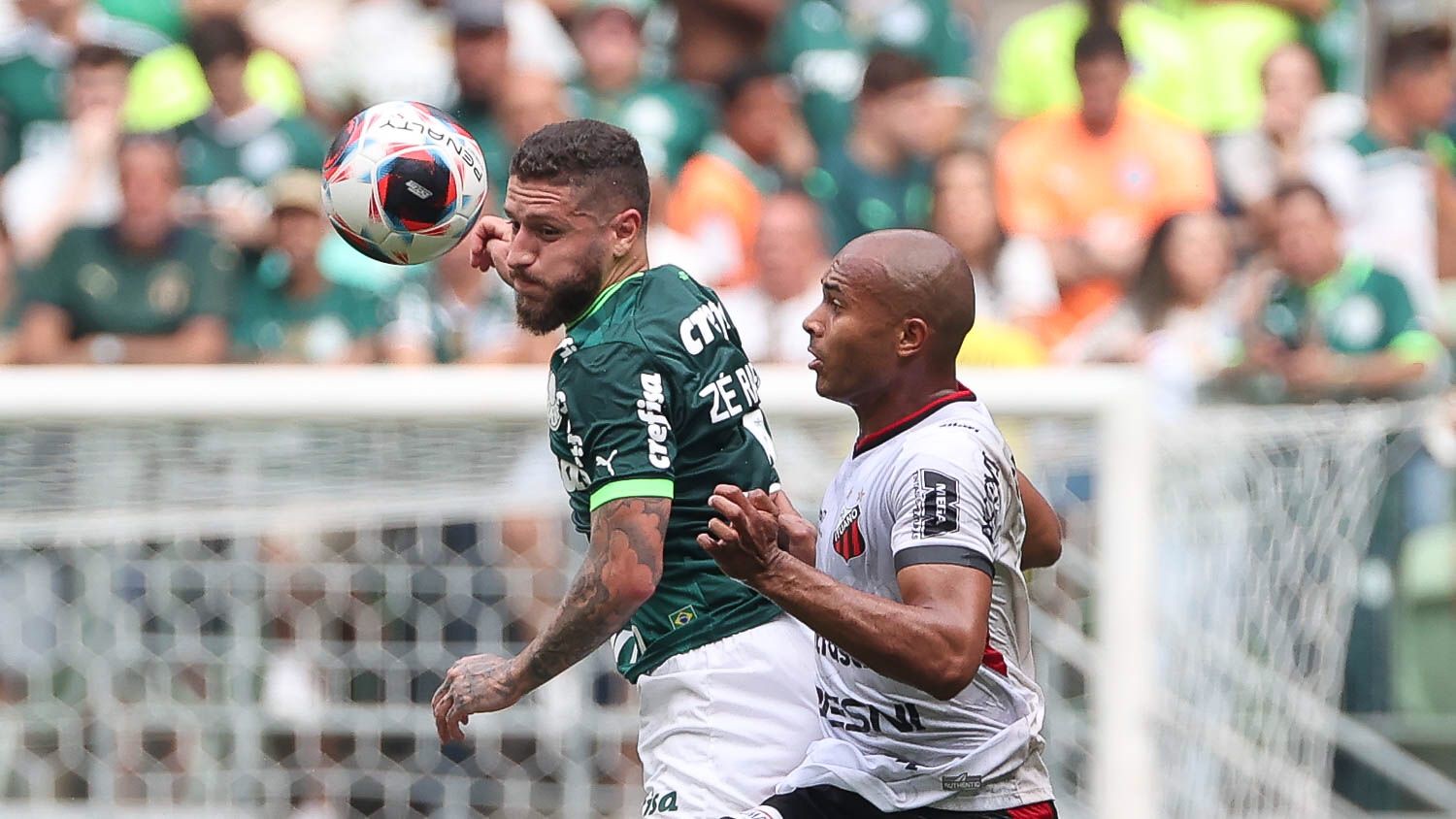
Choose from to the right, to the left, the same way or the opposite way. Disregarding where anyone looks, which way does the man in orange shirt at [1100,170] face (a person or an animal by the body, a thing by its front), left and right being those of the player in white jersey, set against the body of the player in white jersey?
to the left

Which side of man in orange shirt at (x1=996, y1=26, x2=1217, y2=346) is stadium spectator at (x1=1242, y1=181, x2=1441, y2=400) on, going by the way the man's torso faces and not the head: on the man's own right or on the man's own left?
on the man's own left

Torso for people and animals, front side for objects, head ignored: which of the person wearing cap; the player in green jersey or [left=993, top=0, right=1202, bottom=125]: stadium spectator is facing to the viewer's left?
the player in green jersey

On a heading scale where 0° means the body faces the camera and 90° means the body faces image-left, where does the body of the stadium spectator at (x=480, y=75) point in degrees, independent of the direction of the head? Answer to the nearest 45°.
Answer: approximately 0°

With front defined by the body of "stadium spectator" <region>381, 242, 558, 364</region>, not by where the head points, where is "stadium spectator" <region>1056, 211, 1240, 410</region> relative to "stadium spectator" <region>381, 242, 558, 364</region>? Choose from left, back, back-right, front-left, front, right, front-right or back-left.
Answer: left

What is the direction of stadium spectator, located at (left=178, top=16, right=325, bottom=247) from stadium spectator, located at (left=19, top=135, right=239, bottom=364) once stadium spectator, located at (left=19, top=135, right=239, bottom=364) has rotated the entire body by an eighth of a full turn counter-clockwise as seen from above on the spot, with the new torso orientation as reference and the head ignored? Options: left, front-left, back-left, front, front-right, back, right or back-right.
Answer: left

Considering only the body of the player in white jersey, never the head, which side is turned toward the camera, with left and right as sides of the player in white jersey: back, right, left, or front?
left

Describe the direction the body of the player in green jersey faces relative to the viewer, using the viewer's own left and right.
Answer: facing to the left of the viewer

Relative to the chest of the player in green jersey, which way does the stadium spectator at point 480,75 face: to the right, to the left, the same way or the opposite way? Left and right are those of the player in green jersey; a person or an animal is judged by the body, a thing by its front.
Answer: to the left

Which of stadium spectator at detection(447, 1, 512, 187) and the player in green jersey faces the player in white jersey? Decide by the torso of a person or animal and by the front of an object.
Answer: the stadium spectator

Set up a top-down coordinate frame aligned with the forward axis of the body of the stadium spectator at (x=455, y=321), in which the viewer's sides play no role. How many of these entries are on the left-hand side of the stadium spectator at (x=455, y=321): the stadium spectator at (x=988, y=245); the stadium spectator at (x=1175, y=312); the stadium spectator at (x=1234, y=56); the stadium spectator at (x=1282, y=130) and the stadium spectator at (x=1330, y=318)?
5

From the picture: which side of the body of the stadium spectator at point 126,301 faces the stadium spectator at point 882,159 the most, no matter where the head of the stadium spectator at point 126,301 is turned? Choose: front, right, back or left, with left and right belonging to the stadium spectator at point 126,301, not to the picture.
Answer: left

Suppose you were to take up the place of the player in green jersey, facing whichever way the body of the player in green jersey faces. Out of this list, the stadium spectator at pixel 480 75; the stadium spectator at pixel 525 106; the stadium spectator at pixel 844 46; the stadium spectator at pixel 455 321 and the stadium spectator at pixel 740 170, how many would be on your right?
5

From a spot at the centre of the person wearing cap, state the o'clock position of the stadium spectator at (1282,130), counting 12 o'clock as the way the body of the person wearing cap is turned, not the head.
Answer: The stadium spectator is roughly at 9 o'clock from the person wearing cap.
